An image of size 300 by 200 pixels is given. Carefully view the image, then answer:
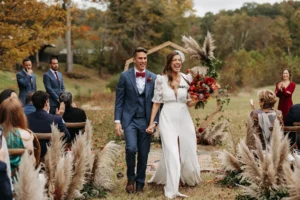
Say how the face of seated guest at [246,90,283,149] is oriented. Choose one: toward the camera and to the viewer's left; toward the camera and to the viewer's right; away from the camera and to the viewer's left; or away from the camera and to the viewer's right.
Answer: away from the camera and to the viewer's left

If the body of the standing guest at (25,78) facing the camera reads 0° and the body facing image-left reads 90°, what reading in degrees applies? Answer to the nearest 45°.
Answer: approximately 315°

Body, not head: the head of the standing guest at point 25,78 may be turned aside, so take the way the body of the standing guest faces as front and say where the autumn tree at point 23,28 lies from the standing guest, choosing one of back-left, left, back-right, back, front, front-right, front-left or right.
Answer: back-left

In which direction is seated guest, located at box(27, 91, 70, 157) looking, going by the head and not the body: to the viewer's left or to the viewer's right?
to the viewer's right

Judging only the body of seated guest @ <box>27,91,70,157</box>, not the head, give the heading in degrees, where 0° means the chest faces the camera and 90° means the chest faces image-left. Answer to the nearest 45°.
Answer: approximately 225°
